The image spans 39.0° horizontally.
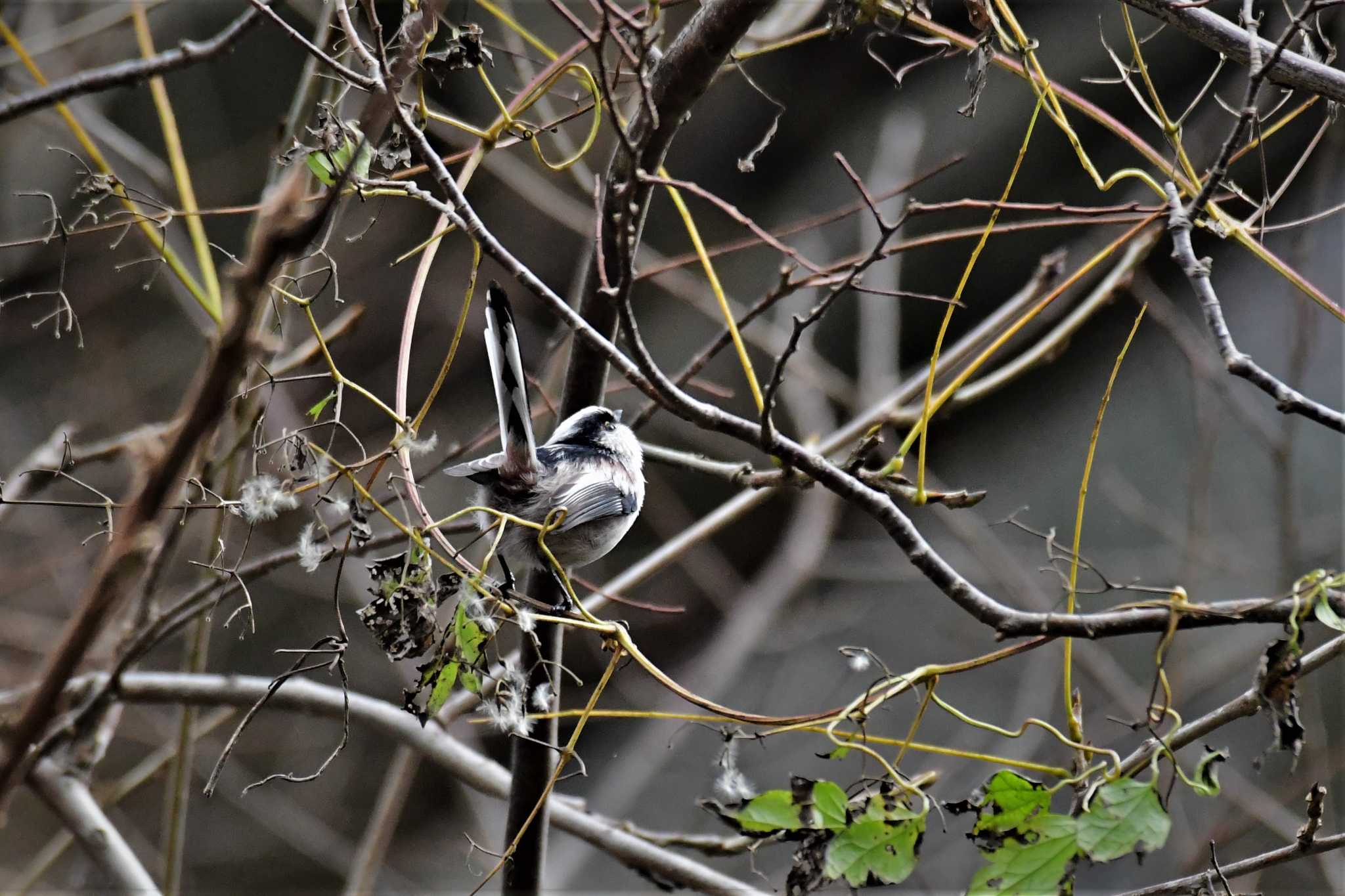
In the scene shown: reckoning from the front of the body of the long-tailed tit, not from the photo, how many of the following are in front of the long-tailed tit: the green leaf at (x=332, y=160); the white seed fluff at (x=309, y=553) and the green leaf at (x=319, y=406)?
0

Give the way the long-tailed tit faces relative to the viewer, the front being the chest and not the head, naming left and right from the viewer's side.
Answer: facing away from the viewer and to the right of the viewer

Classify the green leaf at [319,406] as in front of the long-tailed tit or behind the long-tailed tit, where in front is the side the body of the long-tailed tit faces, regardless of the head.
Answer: behind

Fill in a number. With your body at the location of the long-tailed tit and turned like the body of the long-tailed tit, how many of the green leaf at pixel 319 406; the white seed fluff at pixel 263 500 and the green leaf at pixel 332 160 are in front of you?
0

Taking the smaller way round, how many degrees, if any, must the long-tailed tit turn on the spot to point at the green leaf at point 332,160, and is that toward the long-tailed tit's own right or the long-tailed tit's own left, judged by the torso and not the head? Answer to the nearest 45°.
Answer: approximately 135° to the long-tailed tit's own left

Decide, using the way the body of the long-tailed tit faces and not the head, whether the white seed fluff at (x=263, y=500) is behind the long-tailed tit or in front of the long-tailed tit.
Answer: behind
